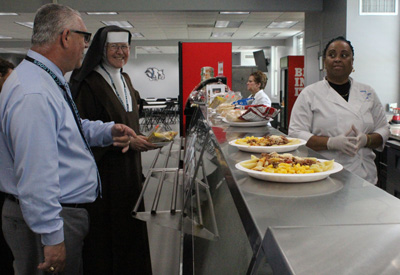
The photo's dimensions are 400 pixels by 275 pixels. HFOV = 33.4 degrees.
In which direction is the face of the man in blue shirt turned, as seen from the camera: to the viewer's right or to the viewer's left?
to the viewer's right

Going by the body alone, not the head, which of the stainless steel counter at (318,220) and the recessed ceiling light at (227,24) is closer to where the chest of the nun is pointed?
the stainless steel counter

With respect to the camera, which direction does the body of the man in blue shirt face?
to the viewer's right

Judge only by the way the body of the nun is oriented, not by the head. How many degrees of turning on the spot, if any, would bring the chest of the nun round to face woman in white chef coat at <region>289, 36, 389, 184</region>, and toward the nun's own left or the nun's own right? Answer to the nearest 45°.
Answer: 0° — they already face them

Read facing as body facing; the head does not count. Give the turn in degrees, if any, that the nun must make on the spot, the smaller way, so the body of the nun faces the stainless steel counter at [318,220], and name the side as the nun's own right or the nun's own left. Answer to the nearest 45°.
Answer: approximately 45° to the nun's own right
